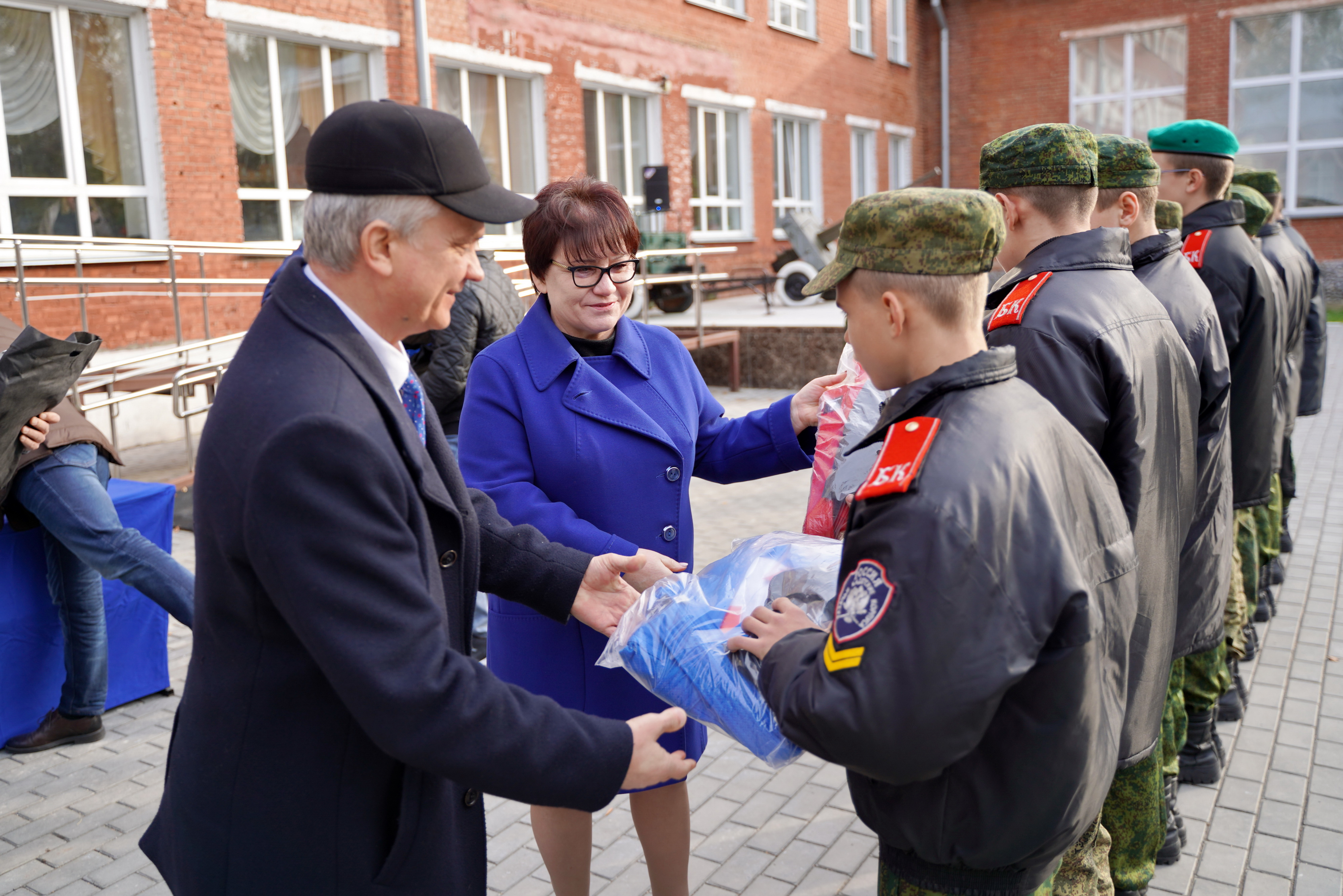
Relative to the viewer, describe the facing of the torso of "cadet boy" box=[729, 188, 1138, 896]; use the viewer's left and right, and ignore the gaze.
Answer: facing away from the viewer and to the left of the viewer

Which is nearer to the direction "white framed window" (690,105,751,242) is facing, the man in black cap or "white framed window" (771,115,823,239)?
the man in black cap

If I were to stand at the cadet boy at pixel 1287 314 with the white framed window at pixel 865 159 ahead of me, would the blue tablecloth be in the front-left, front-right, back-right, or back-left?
back-left

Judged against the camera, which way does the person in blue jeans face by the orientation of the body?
to the viewer's left

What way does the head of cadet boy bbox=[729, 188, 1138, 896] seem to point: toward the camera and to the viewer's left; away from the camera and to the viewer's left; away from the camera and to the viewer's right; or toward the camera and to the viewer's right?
away from the camera and to the viewer's left

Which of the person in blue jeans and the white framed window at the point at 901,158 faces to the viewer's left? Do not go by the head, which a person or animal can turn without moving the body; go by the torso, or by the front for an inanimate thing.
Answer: the person in blue jeans

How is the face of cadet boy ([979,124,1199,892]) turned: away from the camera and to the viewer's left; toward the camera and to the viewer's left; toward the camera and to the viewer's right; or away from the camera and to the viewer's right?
away from the camera and to the viewer's left

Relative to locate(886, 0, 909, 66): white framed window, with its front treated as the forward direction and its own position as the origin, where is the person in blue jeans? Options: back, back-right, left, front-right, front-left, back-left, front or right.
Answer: front-right

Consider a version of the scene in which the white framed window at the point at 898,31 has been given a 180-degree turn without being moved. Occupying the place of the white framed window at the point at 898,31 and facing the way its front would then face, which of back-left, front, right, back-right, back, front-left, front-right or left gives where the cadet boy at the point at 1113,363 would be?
back-left

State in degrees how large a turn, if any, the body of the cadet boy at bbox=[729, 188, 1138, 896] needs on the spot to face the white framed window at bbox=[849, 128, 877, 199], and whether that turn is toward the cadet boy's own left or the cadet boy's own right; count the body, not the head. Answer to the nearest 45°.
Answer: approximately 45° to the cadet boy's own right
